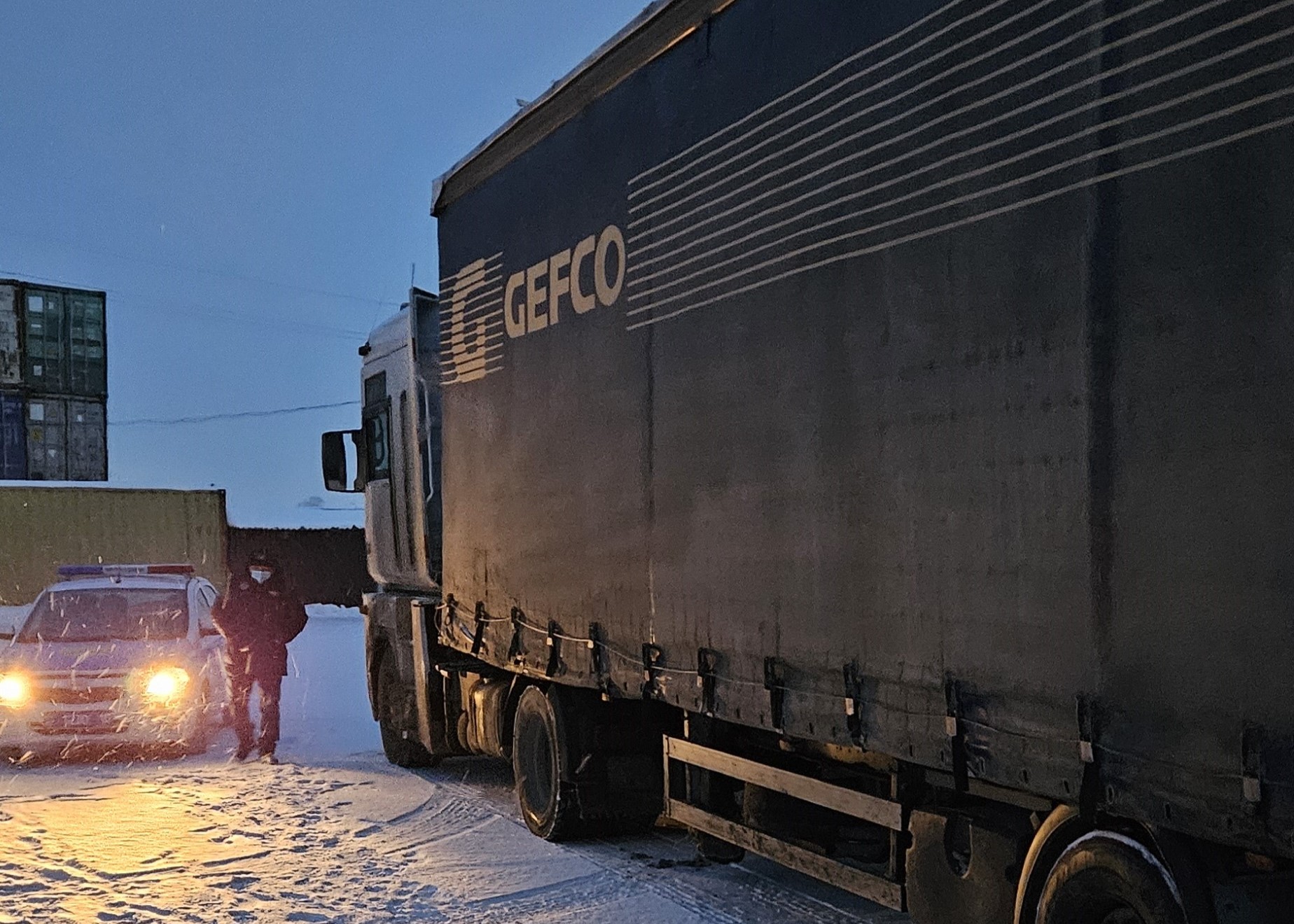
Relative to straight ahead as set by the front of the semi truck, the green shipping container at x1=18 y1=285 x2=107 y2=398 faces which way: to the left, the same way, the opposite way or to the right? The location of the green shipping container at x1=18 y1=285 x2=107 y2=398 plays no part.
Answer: the opposite way

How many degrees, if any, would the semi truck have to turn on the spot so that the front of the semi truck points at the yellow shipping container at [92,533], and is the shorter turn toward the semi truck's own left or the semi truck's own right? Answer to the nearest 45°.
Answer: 0° — it already faces it

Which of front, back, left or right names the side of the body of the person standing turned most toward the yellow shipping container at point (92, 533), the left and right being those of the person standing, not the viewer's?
back

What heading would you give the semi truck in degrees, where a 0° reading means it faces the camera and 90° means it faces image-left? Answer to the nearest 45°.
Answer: approximately 135°

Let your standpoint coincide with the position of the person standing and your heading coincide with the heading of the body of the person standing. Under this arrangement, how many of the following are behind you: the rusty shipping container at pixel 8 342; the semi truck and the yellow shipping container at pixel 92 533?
2

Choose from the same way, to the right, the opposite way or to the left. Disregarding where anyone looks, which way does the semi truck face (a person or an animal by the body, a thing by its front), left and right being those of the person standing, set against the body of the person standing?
the opposite way

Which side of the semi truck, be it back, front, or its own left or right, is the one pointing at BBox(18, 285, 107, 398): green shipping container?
front
